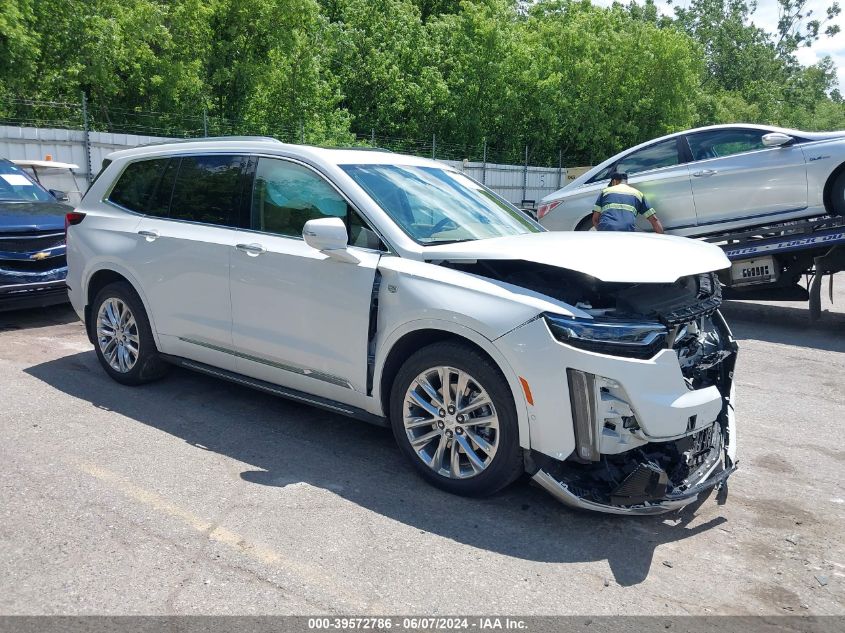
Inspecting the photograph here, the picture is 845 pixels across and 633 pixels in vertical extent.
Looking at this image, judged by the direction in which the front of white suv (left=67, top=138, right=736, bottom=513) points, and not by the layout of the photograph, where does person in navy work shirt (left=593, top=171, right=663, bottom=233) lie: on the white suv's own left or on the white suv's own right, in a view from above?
on the white suv's own left

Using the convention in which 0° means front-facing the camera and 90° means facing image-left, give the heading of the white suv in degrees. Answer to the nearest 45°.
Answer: approximately 315°
